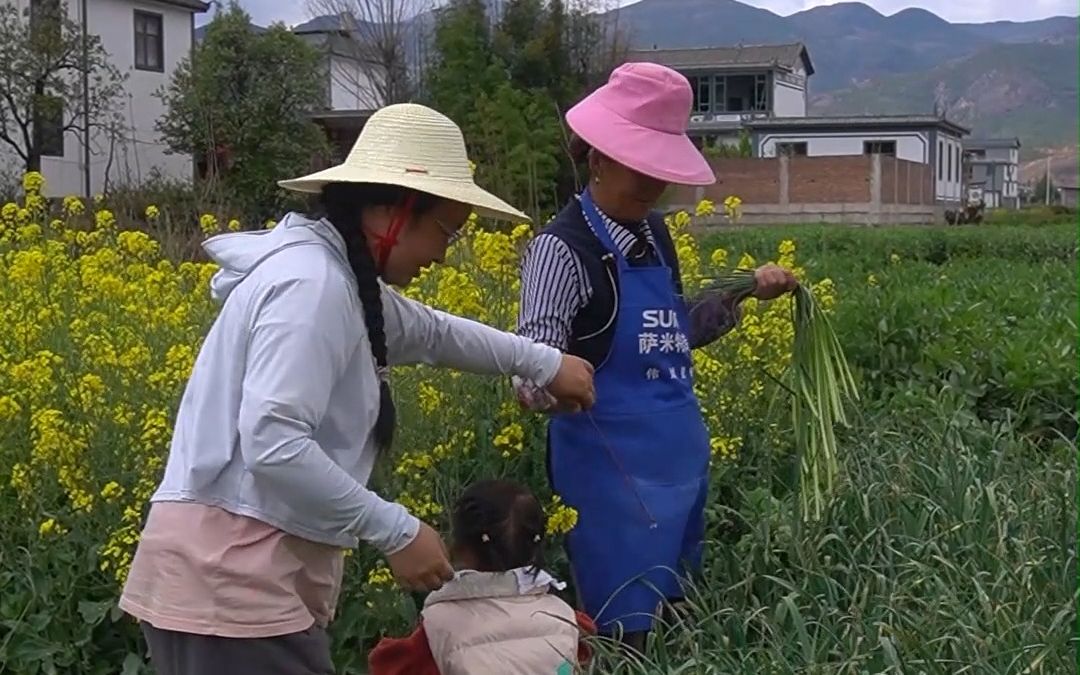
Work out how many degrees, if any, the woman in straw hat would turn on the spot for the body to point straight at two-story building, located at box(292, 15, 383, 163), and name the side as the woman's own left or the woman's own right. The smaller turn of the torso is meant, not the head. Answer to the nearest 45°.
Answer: approximately 90° to the woman's own left

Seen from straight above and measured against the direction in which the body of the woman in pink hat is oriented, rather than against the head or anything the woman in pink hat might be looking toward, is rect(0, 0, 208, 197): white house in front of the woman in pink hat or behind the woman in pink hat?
behind

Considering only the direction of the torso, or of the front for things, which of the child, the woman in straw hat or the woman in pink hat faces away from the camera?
the child

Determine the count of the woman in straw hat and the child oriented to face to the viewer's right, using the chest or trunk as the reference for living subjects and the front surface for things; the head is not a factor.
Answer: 1

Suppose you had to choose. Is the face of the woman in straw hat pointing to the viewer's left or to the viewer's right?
to the viewer's right

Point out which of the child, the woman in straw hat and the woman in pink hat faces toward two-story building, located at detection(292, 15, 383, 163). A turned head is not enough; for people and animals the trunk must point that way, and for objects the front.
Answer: the child

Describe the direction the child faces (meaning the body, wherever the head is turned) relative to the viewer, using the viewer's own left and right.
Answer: facing away from the viewer

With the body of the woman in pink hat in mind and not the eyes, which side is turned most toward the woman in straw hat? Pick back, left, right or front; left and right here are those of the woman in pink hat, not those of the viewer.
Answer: right

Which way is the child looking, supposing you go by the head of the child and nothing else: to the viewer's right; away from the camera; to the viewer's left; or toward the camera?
away from the camera

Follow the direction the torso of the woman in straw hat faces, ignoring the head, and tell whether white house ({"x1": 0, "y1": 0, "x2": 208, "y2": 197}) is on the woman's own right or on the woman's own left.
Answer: on the woman's own left

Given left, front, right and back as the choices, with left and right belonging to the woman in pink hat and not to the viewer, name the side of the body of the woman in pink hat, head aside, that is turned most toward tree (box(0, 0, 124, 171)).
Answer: back

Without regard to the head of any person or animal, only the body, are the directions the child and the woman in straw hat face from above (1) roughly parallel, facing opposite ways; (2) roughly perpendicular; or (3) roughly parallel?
roughly perpendicular

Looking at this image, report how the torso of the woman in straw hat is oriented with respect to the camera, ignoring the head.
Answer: to the viewer's right
